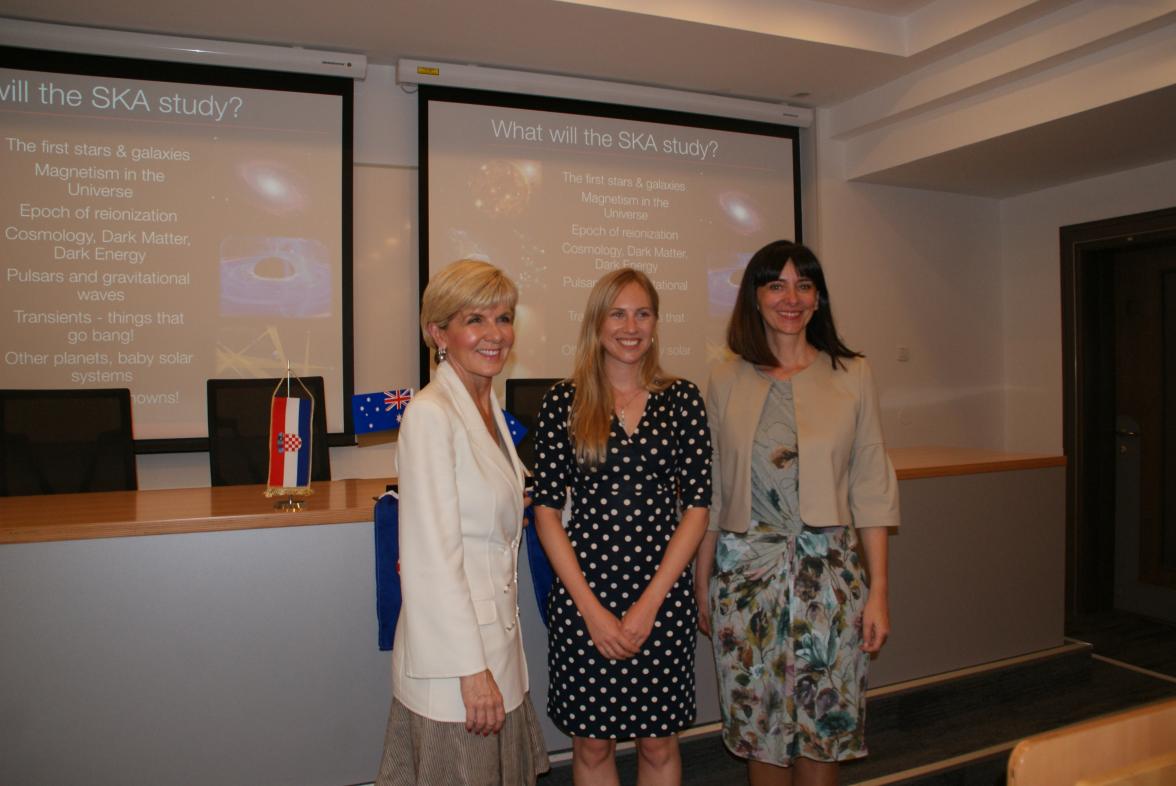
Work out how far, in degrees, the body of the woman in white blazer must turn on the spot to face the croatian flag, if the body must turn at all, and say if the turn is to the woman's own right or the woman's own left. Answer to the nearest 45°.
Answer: approximately 180°

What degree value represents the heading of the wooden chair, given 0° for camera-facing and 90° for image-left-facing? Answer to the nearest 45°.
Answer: approximately 135°

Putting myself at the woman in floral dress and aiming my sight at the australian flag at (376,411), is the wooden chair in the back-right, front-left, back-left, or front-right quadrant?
back-left

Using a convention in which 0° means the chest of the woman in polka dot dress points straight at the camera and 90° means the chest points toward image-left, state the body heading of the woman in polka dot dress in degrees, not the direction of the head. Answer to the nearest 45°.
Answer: approximately 0°

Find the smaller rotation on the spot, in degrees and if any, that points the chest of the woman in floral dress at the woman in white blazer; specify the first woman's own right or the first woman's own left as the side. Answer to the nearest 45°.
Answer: approximately 45° to the first woman's own right

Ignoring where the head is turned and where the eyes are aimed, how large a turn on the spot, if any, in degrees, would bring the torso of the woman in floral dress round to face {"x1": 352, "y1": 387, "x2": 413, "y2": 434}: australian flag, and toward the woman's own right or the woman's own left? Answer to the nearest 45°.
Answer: approximately 90° to the woman's own right

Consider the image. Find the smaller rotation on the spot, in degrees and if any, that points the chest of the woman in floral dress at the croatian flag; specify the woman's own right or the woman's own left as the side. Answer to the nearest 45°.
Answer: approximately 90° to the woman's own right

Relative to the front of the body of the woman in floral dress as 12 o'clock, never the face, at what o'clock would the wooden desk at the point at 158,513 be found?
The wooden desk is roughly at 3 o'clock from the woman in floral dress.

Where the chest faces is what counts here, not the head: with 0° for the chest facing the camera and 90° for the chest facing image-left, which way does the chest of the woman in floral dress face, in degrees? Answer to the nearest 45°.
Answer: approximately 0°

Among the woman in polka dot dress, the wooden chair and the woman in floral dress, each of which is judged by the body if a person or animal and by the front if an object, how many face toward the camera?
2
